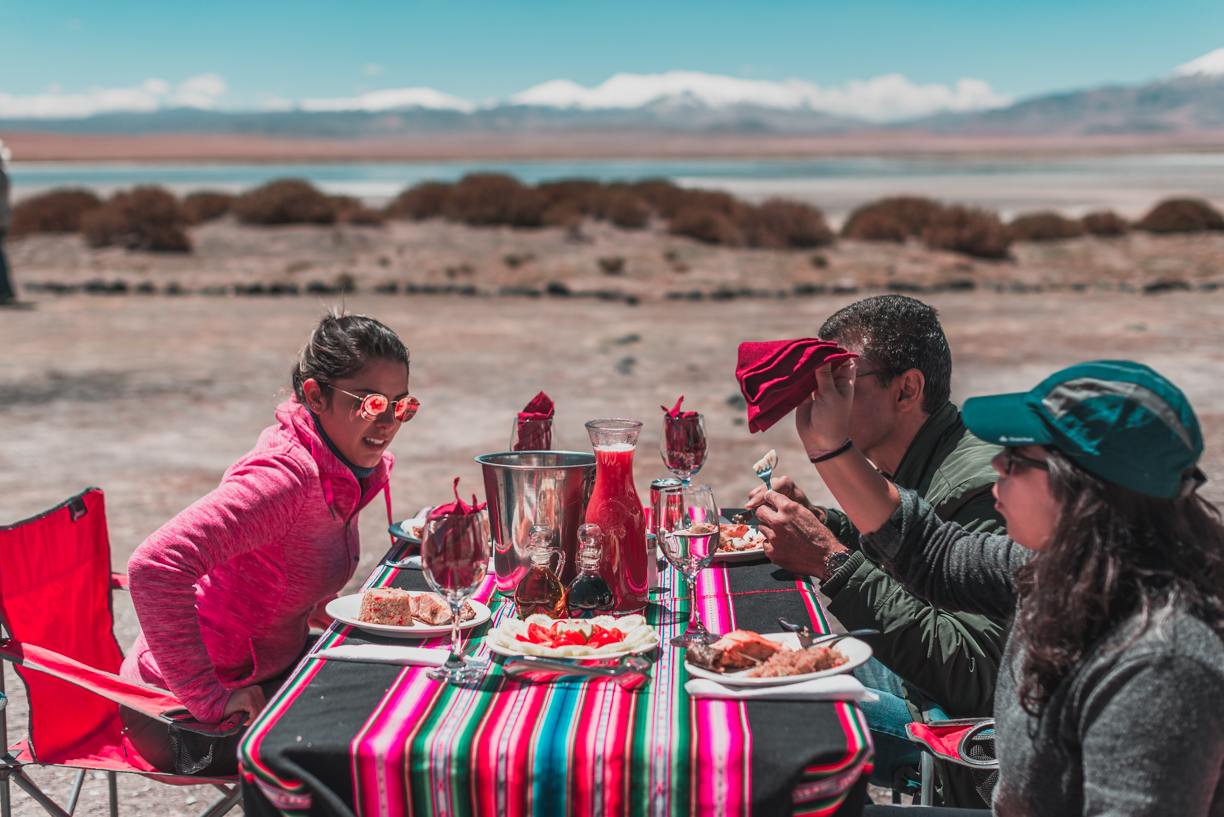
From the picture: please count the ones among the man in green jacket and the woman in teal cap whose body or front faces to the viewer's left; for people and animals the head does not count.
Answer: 2

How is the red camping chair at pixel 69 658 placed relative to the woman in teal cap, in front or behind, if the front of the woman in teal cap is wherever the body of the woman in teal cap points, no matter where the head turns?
in front

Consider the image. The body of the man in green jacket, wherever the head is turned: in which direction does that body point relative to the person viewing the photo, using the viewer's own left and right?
facing to the left of the viewer

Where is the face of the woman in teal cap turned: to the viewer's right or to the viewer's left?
to the viewer's left

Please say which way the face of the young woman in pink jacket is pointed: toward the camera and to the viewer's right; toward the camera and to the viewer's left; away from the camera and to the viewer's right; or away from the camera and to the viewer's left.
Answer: toward the camera and to the viewer's right

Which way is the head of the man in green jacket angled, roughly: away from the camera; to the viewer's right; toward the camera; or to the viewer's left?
to the viewer's left

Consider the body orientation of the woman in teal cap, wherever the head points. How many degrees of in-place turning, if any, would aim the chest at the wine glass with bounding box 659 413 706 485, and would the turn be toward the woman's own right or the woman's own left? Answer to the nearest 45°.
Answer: approximately 45° to the woman's own right

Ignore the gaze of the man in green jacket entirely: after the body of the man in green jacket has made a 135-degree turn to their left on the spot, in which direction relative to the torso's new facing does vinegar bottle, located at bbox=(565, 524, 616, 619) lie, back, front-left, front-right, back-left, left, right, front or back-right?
right

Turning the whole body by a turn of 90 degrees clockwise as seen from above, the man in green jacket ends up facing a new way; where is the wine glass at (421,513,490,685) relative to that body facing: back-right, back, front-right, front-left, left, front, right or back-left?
back-left

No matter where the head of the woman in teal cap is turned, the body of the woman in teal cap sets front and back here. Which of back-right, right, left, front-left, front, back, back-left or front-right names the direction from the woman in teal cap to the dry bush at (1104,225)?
right

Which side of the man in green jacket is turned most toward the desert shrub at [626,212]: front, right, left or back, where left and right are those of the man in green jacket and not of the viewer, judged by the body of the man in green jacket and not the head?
right

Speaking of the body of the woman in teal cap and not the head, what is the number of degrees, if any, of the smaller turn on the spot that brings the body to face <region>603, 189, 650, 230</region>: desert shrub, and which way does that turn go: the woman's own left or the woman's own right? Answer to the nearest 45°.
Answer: approximately 90° to the woman's own right
